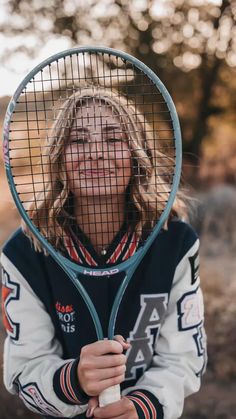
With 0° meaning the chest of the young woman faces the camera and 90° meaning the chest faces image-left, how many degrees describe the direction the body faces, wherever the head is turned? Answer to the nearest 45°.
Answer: approximately 0°
